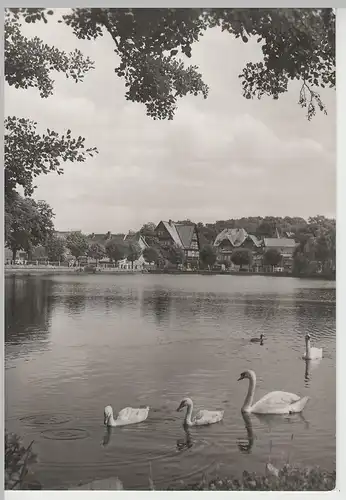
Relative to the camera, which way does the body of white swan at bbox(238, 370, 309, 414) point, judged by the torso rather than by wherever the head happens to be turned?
to the viewer's left

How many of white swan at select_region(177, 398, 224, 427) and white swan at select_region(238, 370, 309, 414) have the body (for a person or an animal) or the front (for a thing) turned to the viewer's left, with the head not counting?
2

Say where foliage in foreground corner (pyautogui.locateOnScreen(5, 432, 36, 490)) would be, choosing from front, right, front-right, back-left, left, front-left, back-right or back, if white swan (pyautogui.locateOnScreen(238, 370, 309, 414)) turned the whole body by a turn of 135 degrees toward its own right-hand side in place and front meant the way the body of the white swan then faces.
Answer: back-left

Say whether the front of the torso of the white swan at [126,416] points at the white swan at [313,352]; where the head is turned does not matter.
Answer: no

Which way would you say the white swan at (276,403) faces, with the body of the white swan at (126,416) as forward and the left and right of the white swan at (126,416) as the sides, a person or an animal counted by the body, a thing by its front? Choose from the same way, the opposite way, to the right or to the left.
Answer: the same way

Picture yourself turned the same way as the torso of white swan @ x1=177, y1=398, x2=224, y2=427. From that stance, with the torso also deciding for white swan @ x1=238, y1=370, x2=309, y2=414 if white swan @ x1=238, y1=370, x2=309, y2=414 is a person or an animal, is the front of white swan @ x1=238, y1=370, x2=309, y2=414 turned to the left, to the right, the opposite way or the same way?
the same way

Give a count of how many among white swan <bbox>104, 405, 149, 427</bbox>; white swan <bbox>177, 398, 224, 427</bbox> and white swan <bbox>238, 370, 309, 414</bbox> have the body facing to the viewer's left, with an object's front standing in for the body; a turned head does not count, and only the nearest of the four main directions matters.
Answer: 3

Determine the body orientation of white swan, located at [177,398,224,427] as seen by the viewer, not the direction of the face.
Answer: to the viewer's left

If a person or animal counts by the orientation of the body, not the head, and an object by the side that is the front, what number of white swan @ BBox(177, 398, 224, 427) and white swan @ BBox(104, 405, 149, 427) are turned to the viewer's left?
2

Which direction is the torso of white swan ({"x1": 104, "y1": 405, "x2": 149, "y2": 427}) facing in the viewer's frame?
to the viewer's left

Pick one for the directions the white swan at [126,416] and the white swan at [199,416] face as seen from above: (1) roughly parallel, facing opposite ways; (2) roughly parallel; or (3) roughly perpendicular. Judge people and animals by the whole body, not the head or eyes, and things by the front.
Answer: roughly parallel
